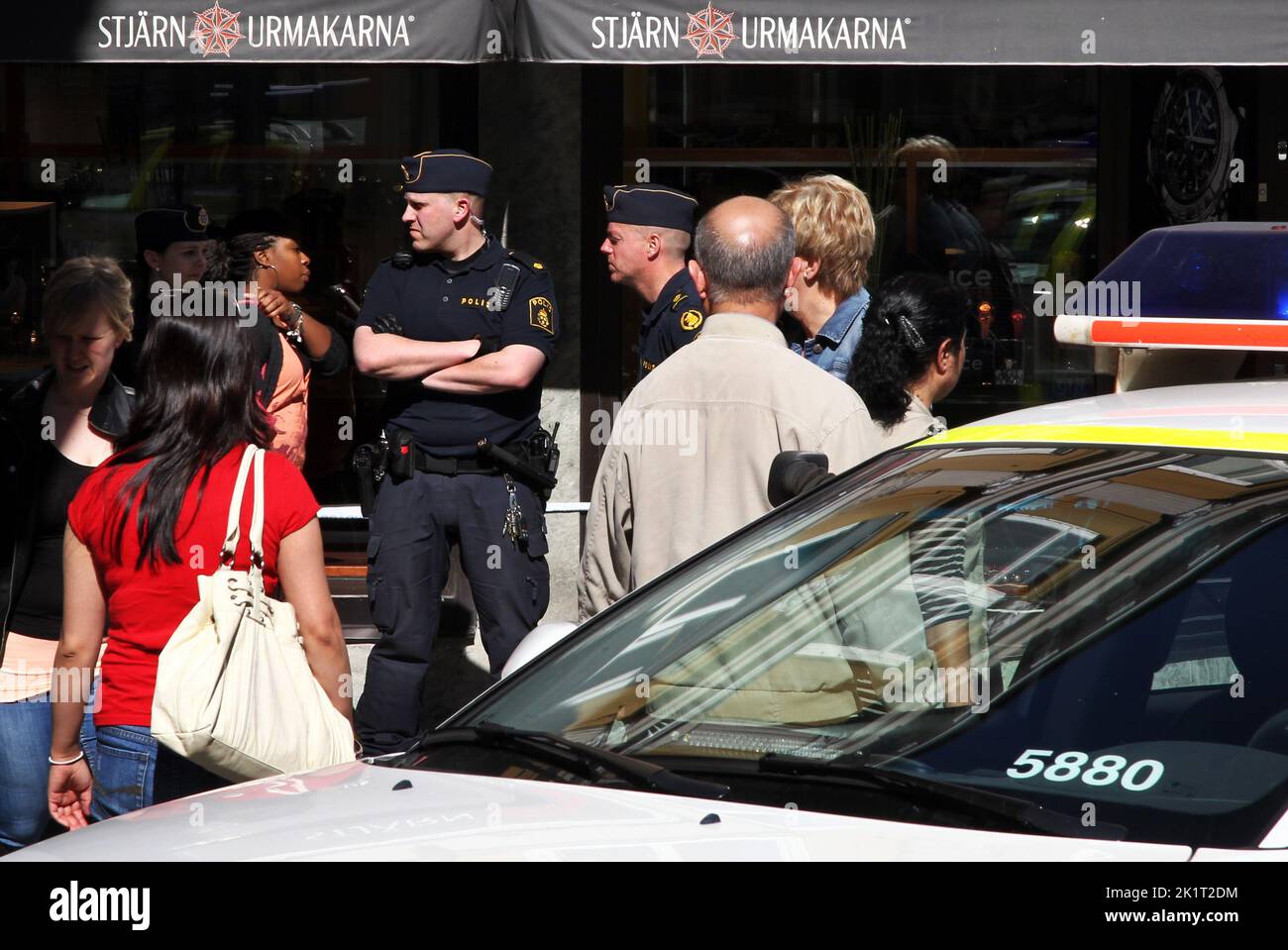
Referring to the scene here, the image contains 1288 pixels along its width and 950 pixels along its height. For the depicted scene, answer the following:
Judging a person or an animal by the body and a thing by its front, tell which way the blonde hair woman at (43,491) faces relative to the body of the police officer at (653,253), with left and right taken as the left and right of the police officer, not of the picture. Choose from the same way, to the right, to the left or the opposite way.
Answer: to the left

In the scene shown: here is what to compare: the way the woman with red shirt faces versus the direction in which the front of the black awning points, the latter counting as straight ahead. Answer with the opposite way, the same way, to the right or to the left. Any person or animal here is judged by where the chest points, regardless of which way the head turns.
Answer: the opposite way

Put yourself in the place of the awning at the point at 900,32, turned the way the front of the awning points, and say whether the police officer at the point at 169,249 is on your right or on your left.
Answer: on your right

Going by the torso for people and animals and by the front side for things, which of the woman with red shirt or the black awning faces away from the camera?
the woman with red shirt

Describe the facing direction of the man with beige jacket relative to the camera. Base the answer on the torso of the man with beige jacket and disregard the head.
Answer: away from the camera

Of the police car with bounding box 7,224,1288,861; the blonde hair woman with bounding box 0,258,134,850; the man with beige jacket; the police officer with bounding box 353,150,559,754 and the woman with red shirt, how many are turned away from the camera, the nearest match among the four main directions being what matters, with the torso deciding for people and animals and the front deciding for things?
2

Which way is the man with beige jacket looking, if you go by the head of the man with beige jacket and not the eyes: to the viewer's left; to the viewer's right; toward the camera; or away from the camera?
away from the camera

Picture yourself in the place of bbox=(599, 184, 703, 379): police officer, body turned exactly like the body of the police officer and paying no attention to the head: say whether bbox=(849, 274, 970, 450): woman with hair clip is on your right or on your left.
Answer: on your left

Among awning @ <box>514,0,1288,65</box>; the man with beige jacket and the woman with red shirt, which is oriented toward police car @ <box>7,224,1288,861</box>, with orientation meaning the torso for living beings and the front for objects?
the awning

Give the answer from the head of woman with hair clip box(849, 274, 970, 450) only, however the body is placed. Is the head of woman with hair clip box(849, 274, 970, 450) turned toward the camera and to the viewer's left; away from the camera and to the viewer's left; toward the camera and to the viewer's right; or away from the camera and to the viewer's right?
away from the camera and to the viewer's right

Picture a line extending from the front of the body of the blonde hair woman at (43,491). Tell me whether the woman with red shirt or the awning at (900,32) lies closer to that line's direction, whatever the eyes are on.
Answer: the woman with red shirt
